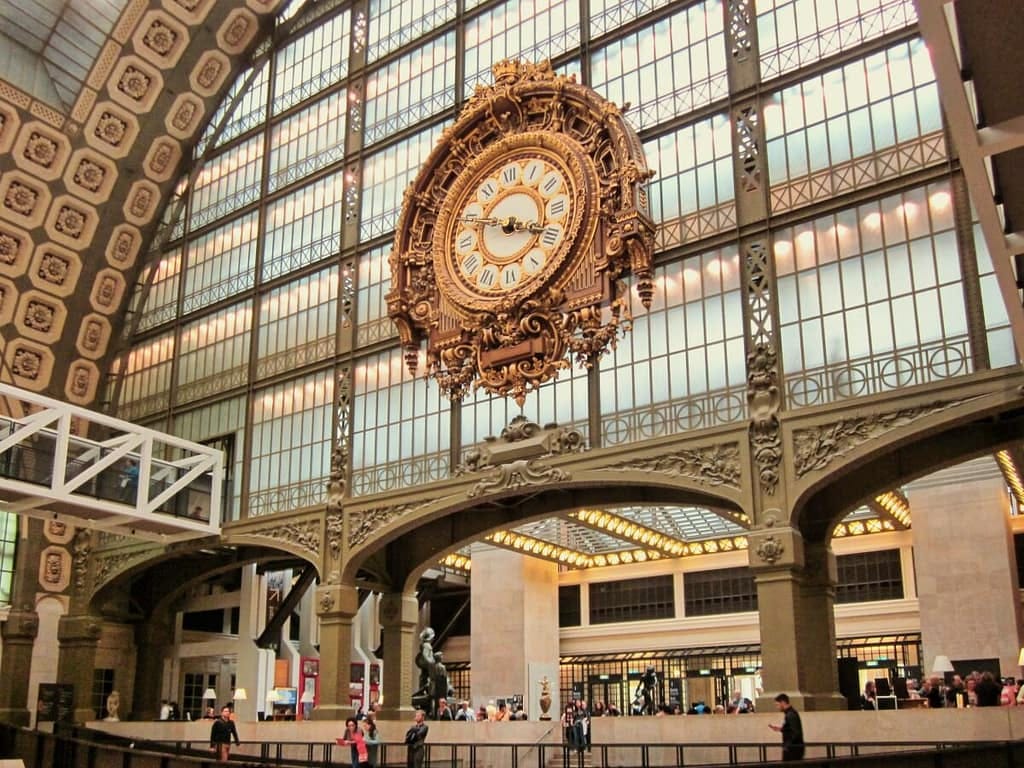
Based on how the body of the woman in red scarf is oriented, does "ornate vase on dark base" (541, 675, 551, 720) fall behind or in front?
behind

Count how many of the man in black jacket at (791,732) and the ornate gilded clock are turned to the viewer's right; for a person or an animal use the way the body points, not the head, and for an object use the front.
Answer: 0

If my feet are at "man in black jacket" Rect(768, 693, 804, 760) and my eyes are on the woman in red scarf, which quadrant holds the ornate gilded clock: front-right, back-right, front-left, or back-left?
front-right

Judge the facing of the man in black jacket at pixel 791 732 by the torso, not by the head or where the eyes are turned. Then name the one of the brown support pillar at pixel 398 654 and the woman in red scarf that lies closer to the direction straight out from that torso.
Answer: the woman in red scarf

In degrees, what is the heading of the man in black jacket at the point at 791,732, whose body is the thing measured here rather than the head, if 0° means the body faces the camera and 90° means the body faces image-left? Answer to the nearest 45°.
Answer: approximately 90°

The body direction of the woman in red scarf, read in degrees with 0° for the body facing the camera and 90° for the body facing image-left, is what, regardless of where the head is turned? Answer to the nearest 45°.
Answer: approximately 45°

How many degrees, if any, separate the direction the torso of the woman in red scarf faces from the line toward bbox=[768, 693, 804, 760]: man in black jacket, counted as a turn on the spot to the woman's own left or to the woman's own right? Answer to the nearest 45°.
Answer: approximately 90° to the woman's own left

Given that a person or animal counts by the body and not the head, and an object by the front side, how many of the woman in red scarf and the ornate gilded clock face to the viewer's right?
0

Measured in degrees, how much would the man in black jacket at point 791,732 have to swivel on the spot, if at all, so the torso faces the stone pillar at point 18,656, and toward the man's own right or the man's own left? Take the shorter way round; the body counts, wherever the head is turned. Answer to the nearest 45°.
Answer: approximately 45° to the man's own right

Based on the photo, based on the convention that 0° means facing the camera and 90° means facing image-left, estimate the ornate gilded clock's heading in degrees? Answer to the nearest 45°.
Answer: approximately 45°

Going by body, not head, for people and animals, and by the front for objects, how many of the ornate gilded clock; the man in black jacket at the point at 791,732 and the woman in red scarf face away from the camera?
0

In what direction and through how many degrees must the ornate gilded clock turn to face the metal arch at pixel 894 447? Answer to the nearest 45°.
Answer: approximately 90° to its left

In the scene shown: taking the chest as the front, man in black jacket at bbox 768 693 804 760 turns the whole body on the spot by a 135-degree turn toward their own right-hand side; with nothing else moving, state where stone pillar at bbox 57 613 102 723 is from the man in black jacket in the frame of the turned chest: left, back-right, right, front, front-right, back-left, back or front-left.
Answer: left
